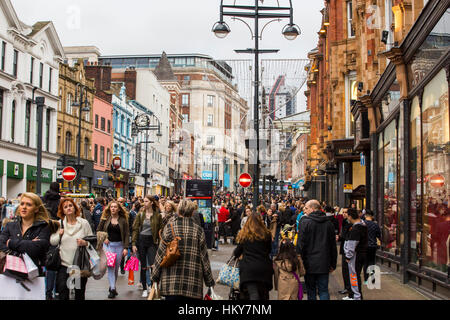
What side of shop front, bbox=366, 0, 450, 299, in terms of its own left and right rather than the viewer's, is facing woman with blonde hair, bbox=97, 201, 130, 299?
front

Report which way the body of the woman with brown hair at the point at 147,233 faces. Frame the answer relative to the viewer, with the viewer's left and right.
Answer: facing the viewer

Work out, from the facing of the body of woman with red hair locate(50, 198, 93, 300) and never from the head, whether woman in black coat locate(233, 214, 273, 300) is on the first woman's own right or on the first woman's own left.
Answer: on the first woman's own left

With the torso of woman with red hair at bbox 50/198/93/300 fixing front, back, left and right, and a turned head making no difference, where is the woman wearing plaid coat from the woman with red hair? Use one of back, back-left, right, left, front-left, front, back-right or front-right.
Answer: front-left

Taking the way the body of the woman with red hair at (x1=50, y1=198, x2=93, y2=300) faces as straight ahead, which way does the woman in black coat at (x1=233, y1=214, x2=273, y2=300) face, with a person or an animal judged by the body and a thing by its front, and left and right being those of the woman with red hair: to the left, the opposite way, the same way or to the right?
the opposite way

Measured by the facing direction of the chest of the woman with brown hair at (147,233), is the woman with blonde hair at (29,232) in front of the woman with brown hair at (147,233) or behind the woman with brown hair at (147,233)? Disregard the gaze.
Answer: in front

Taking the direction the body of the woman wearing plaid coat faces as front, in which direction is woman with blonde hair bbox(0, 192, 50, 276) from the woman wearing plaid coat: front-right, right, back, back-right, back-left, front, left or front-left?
left

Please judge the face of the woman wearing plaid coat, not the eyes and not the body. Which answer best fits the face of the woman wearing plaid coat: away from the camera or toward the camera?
away from the camera

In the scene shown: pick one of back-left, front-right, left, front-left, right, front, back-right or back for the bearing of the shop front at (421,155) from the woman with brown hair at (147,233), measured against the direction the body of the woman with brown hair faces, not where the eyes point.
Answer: left

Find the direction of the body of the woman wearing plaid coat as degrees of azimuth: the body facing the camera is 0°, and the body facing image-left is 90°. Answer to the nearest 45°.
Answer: approximately 180°

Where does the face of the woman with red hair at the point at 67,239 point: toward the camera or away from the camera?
toward the camera

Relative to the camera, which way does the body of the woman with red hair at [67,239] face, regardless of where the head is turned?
toward the camera

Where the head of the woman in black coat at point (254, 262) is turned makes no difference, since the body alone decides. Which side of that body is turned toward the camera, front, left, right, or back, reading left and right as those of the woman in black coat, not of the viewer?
back

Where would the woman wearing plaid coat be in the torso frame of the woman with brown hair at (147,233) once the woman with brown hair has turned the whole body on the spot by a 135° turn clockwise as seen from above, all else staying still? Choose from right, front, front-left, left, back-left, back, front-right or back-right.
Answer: back-left

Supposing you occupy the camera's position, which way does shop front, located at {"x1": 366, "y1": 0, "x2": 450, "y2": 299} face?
facing to the left of the viewer
